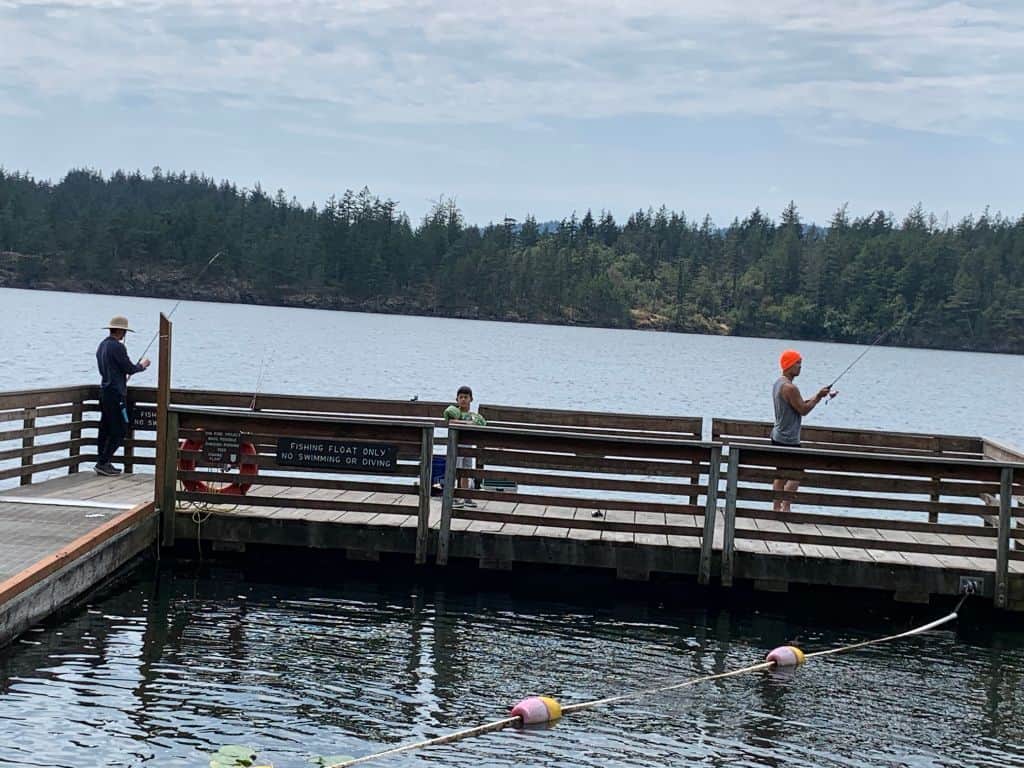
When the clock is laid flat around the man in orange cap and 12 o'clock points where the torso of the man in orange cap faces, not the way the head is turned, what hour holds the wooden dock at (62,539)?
The wooden dock is roughly at 5 o'clock from the man in orange cap.

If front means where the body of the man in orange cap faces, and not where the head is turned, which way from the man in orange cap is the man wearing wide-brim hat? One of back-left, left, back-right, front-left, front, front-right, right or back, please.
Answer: back

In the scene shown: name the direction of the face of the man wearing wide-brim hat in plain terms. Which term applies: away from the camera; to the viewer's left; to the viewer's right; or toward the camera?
to the viewer's right

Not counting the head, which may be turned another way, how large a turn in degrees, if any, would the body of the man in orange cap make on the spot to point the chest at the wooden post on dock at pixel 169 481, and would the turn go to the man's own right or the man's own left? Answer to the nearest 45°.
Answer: approximately 180°

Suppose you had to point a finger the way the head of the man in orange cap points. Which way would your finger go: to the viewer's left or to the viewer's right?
to the viewer's right

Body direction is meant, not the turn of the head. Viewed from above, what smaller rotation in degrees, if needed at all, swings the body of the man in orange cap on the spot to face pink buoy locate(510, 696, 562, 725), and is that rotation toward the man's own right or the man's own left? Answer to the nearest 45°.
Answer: approximately 90° to the man's own right

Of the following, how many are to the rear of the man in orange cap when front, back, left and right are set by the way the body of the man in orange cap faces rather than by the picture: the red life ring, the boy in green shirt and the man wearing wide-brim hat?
3

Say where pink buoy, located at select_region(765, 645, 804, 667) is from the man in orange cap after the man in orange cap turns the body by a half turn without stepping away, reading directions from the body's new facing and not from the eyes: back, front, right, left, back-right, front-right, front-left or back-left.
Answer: left

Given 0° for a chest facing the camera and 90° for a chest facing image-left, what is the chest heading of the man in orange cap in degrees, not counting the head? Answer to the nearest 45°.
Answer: approximately 270°

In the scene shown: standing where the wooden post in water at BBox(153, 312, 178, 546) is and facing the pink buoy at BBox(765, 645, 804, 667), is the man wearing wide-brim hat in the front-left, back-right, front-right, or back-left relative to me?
back-left

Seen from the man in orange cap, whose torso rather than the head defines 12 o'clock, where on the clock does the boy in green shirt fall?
The boy in green shirt is roughly at 6 o'clock from the man in orange cap.
